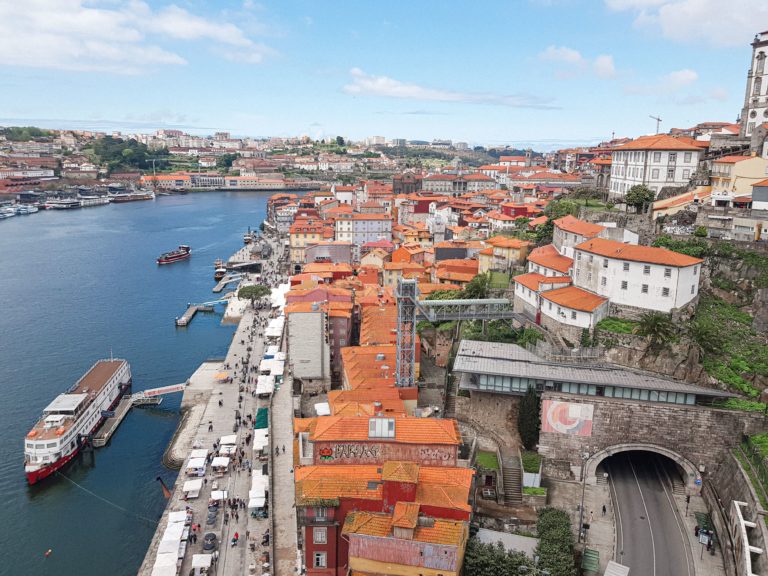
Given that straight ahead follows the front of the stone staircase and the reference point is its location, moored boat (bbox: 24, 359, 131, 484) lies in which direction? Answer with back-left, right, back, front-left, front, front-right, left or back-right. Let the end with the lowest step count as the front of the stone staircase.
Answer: right

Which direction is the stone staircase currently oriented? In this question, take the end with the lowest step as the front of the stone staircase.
toward the camera

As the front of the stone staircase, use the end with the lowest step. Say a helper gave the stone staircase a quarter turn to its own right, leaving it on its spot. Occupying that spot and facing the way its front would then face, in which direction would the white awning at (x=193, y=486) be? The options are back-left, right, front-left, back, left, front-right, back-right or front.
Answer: front

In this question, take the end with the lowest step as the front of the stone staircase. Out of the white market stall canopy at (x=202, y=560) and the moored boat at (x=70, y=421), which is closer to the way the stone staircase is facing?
the white market stall canopy

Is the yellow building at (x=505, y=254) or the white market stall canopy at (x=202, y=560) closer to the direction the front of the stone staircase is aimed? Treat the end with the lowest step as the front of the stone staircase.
the white market stall canopy

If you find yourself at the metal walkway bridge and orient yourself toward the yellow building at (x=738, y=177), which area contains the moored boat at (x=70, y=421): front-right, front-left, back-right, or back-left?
back-left

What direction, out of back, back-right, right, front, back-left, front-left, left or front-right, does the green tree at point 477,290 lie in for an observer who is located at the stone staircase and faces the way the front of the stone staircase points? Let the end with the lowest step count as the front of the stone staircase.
back

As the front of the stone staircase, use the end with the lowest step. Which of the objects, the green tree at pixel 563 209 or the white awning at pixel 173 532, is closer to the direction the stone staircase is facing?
the white awning

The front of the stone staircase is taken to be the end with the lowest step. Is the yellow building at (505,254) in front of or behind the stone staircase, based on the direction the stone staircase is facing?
behind

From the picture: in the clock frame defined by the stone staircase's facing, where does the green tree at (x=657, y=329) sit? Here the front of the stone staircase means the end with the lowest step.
The green tree is roughly at 8 o'clock from the stone staircase.

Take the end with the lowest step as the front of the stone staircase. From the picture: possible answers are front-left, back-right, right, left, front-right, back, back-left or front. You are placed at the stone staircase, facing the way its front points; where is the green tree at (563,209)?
back

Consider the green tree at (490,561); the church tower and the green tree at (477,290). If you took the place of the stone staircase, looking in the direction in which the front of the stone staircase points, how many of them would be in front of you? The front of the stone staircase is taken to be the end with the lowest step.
1
